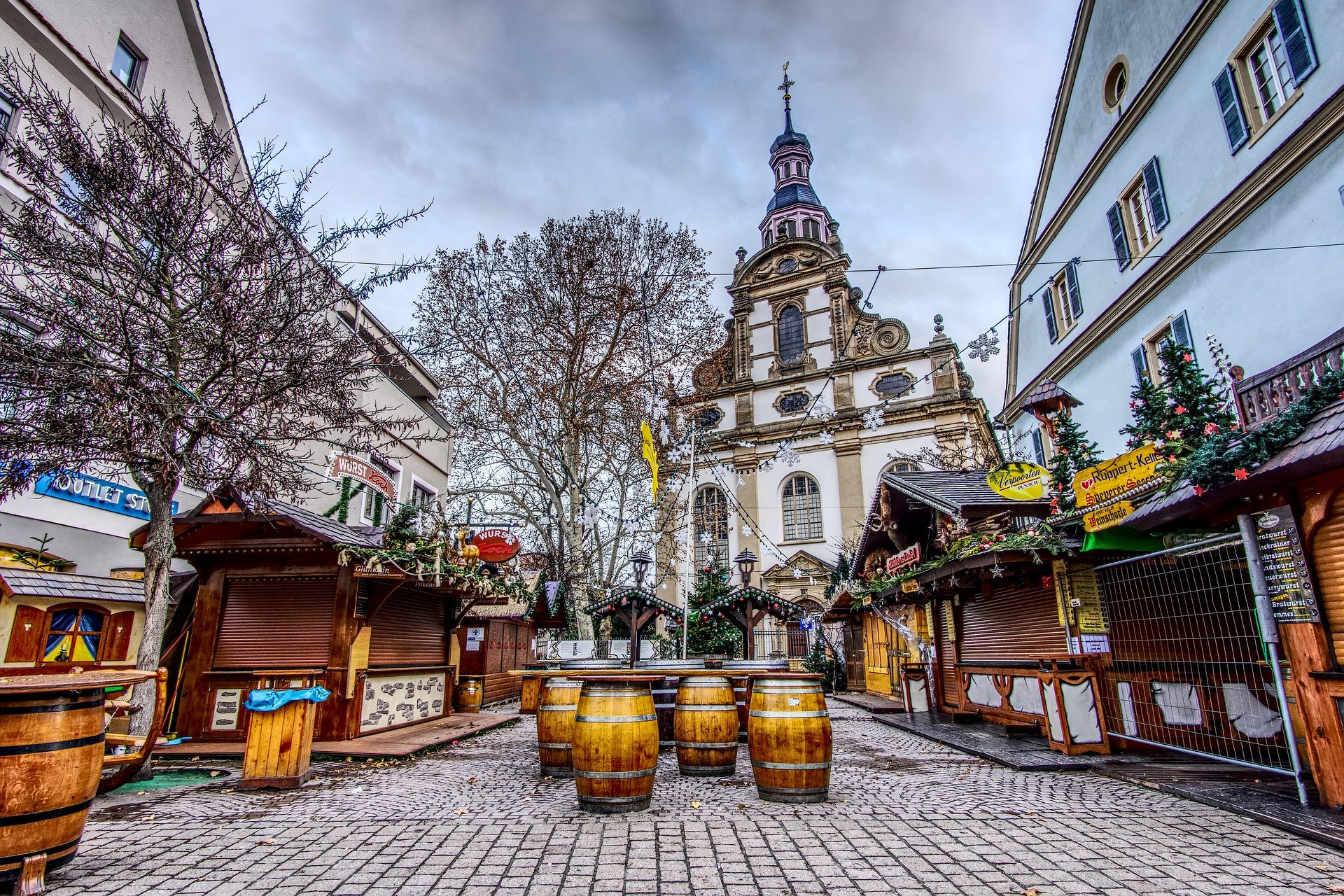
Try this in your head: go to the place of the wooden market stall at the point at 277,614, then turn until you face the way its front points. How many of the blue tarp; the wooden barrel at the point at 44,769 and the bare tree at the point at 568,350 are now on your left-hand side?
1

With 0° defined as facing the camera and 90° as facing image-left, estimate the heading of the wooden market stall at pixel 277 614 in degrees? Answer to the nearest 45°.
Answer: approximately 315°

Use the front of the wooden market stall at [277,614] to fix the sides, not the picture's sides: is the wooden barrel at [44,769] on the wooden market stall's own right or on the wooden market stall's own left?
on the wooden market stall's own right

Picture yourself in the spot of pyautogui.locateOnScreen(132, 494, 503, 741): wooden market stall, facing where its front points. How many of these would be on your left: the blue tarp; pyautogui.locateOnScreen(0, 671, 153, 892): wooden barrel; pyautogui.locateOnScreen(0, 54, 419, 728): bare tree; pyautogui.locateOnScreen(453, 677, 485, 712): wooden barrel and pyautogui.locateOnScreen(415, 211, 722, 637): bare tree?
2

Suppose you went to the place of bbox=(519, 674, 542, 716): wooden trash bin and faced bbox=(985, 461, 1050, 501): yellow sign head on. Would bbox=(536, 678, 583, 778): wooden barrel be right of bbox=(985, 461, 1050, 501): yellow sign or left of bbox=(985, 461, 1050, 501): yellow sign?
right

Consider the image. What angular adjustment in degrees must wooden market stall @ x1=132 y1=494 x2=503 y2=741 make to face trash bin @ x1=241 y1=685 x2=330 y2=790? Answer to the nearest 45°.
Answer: approximately 45° to its right

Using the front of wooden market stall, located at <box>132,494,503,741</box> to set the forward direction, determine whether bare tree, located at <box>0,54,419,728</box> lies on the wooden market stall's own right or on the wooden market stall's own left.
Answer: on the wooden market stall's own right

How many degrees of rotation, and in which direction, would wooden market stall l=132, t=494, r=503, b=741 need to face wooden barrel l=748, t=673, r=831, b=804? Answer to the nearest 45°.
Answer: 0° — it already faces it

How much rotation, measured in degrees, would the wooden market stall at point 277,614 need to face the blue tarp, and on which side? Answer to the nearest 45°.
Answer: approximately 45° to its right

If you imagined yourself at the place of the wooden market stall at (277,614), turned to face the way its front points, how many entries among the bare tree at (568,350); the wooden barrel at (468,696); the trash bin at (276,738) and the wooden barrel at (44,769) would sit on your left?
2

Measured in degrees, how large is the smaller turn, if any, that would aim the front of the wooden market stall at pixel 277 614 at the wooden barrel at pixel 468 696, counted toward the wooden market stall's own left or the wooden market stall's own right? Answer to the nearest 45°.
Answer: approximately 90° to the wooden market stall's own left
